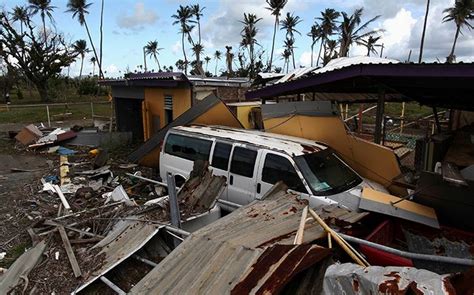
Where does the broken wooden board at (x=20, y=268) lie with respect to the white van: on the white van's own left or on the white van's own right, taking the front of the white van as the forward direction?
on the white van's own right

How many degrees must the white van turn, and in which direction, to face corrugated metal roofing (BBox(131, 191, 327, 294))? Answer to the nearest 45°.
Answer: approximately 45° to its right

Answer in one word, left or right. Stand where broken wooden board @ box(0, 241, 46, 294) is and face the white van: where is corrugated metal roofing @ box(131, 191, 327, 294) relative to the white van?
right

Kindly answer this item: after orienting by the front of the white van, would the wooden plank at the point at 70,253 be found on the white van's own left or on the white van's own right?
on the white van's own right

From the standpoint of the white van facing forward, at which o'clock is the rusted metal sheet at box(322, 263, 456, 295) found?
The rusted metal sheet is roughly at 1 o'clock from the white van.

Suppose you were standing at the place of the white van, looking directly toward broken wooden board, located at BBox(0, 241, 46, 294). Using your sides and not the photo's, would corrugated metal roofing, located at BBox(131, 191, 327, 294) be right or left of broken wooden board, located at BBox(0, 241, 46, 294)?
left

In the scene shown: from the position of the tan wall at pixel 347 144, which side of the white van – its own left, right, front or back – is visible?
left

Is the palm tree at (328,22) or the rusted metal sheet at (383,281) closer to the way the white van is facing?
the rusted metal sheet

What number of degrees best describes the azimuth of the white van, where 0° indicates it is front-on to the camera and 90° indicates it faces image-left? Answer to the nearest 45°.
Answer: approximately 315°

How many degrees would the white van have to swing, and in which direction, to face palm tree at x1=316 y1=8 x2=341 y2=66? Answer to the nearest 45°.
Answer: approximately 135° to its left

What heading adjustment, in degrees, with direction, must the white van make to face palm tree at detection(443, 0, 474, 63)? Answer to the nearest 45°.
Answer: approximately 90° to its left
